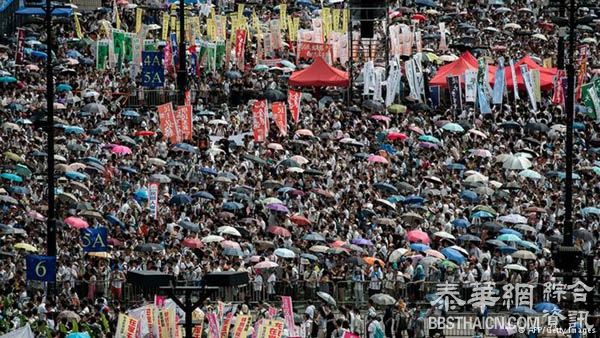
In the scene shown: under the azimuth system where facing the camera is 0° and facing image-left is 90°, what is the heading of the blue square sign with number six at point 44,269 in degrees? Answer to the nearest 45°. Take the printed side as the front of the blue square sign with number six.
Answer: approximately 0°
